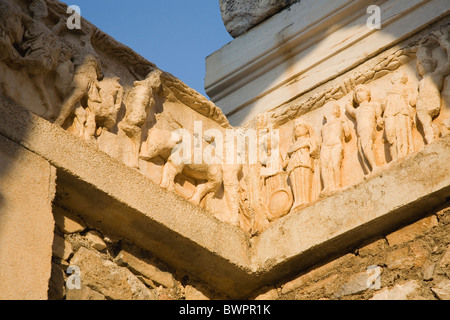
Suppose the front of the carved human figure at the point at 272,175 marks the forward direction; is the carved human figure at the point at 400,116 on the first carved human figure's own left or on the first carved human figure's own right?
on the first carved human figure's own left

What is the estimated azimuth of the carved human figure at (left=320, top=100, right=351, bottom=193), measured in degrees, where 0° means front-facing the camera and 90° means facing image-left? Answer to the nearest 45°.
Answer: approximately 45°

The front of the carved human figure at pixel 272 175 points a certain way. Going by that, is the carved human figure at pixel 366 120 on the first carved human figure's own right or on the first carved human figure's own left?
on the first carved human figure's own left

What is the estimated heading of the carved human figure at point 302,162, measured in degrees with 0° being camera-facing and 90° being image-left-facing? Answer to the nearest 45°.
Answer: approximately 45°
